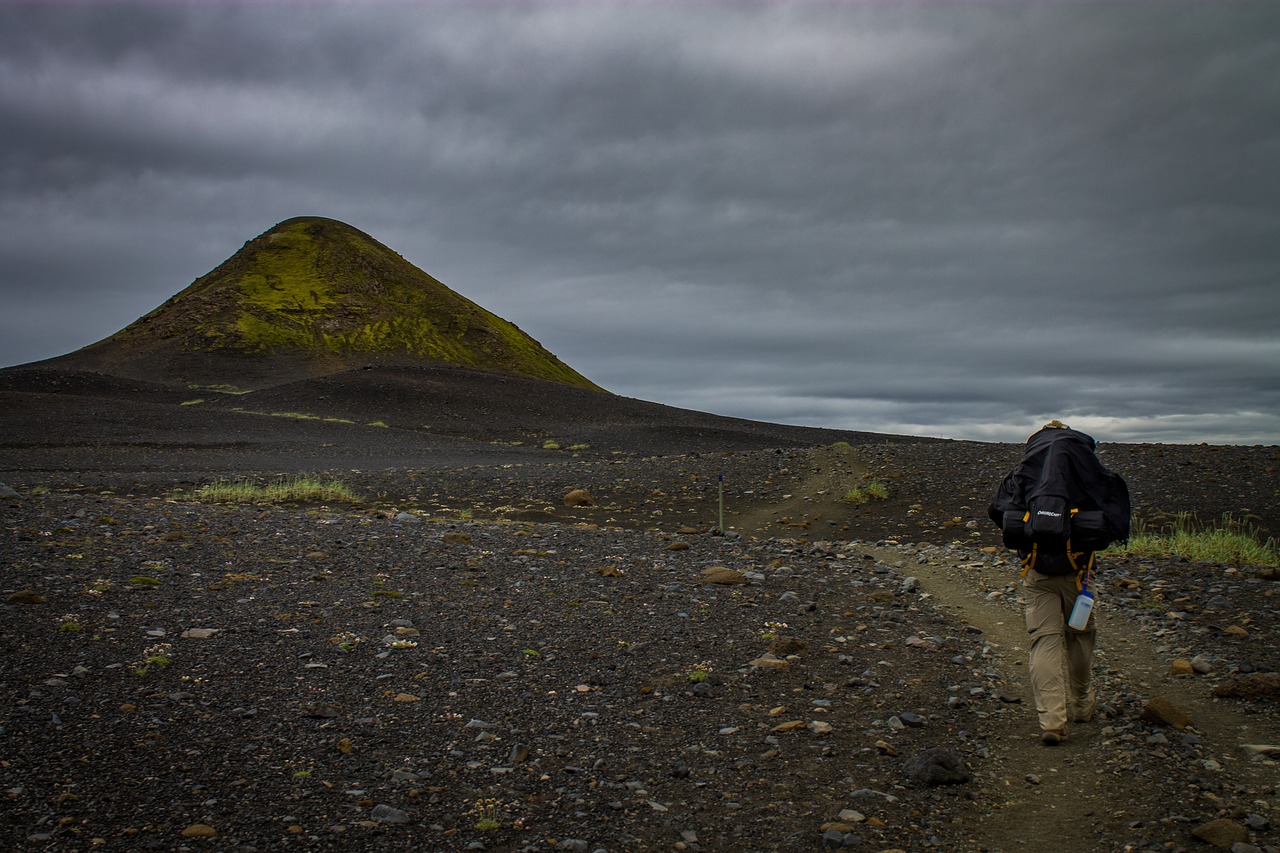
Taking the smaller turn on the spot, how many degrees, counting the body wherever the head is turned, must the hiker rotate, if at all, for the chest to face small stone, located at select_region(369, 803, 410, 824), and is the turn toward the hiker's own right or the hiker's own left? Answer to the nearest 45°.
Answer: approximately 135° to the hiker's own left

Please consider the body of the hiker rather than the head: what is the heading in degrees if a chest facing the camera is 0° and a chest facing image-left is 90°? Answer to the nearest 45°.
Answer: approximately 180°

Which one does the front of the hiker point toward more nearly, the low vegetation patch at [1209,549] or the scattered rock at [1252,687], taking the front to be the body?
the low vegetation patch

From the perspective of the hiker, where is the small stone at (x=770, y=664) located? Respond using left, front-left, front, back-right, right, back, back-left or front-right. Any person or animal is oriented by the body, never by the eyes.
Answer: left

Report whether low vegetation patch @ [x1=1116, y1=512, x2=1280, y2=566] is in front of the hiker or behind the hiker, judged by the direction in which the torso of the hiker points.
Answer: in front

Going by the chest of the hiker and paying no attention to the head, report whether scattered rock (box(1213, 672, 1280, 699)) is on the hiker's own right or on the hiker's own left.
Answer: on the hiker's own right

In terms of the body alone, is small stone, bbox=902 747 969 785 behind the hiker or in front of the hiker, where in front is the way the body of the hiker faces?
behind

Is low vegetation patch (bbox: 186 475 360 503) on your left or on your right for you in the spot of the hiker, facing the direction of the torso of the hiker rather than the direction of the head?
on your left

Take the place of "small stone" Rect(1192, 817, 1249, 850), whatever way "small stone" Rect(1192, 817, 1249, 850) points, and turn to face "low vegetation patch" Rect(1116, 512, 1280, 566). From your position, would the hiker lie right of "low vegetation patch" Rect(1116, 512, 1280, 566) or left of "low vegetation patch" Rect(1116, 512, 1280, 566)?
left

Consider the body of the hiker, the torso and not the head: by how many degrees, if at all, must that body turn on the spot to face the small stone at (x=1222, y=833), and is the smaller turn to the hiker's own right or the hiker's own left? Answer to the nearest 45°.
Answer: approximately 135° to the hiker's own right

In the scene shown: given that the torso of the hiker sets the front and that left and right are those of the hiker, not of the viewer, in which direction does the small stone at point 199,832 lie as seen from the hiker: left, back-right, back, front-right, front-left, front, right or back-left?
back-left
